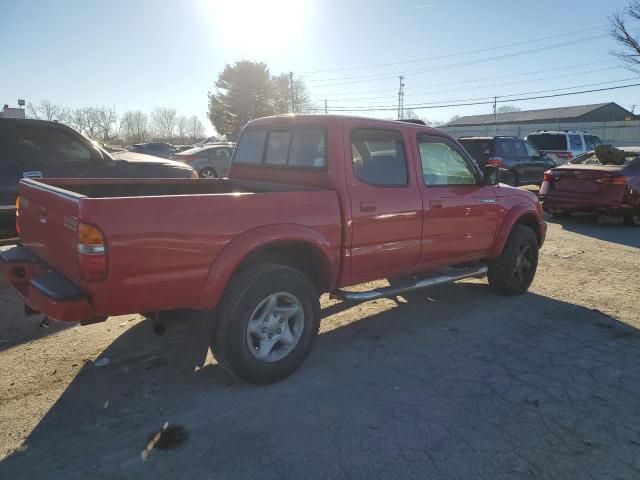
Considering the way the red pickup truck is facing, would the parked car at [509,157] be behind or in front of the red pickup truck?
in front

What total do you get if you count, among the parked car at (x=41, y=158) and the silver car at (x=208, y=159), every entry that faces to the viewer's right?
1

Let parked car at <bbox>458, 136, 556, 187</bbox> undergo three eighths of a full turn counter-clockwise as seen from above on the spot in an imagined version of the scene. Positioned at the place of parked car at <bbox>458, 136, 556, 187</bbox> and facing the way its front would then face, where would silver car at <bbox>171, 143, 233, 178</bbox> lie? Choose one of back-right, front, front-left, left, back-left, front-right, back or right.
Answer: front

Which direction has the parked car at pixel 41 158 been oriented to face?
to the viewer's right

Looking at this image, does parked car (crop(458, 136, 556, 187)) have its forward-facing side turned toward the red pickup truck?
no

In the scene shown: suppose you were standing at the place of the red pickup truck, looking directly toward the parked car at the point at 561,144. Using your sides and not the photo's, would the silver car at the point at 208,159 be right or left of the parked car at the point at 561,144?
left

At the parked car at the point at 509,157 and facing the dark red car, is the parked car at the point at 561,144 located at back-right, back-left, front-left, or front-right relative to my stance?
back-left

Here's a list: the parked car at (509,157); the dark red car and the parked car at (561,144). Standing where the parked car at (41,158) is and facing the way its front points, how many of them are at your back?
0

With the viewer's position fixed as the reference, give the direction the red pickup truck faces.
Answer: facing away from the viewer and to the right of the viewer

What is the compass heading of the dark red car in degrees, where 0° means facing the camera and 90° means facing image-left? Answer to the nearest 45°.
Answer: approximately 225°

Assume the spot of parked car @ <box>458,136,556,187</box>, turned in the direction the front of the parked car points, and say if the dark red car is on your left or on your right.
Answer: on your right
